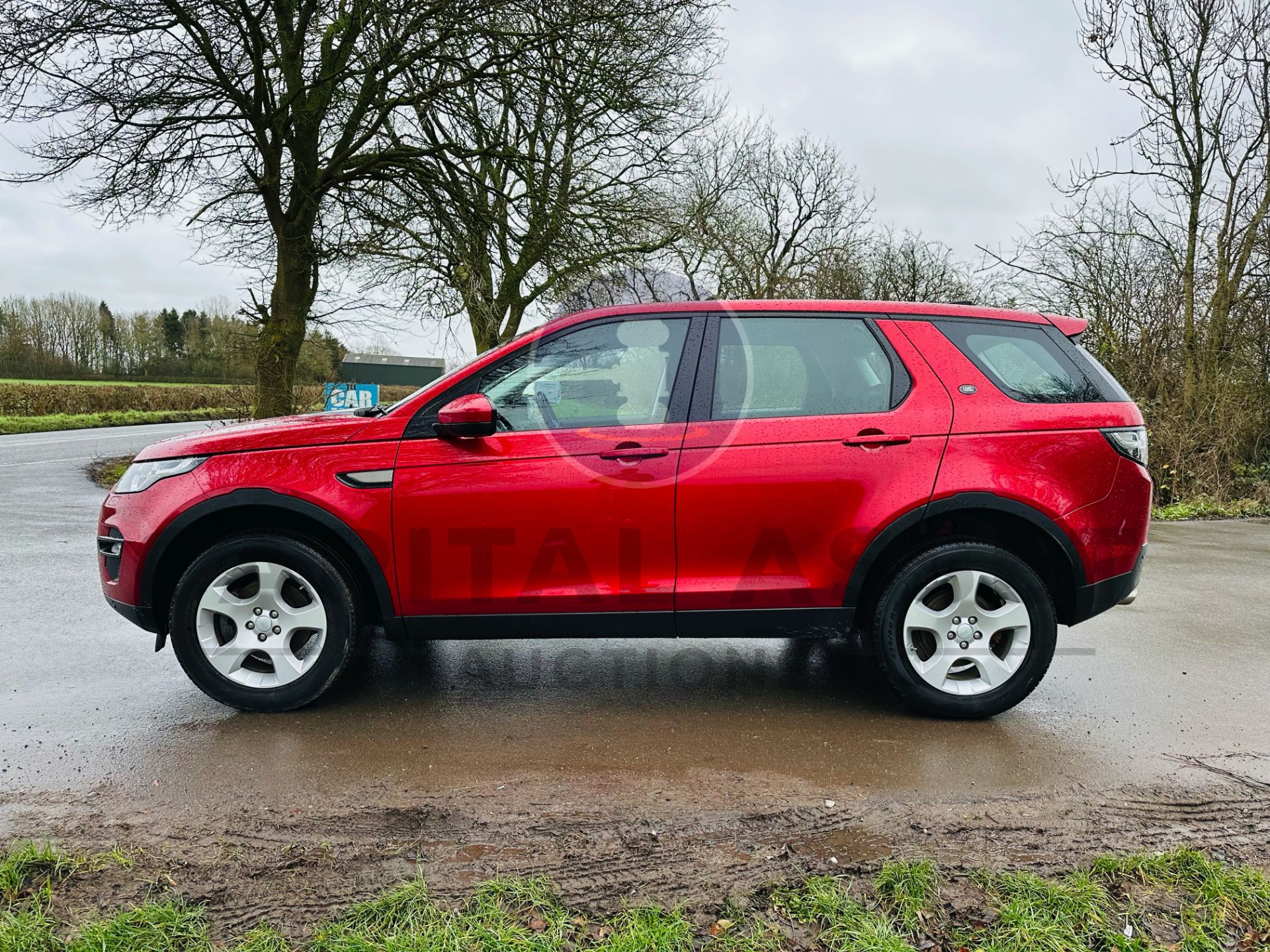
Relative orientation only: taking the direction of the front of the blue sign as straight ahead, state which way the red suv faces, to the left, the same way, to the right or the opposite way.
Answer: to the right

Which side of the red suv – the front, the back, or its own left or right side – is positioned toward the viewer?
left

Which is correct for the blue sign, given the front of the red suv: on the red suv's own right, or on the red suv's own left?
on the red suv's own right

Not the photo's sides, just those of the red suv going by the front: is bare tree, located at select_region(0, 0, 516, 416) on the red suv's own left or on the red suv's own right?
on the red suv's own right

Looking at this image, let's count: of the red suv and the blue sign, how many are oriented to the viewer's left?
1

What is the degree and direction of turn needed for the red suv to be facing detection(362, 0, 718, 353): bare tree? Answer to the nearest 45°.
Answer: approximately 90° to its right
